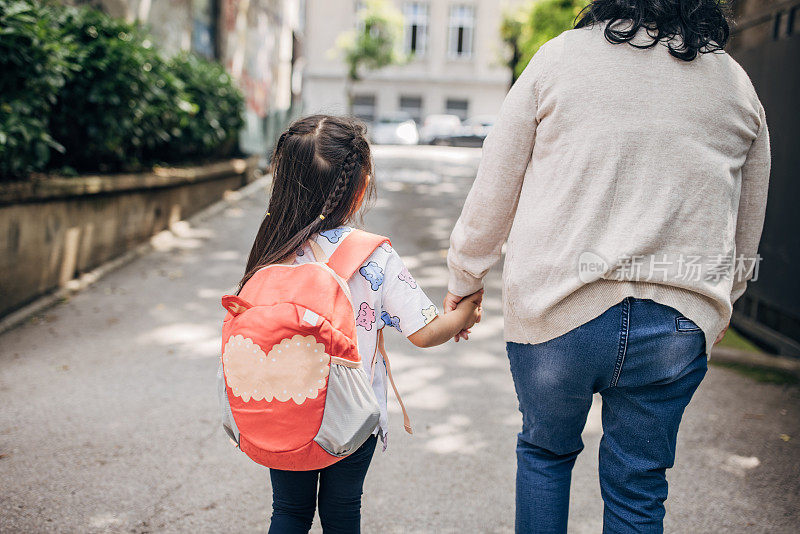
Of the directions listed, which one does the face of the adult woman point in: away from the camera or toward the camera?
away from the camera

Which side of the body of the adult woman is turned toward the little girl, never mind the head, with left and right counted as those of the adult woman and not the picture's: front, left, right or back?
left

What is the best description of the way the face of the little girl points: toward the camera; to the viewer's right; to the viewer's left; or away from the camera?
away from the camera

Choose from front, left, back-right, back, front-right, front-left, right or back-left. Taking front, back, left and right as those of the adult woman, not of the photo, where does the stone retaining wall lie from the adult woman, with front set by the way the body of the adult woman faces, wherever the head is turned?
front-left

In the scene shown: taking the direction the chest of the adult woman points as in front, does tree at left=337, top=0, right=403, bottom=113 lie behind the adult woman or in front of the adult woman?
in front

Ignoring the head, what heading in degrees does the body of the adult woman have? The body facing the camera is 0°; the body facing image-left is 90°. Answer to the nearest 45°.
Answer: approximately 180°

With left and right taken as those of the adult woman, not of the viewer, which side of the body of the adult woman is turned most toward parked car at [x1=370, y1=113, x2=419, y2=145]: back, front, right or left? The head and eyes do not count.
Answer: front

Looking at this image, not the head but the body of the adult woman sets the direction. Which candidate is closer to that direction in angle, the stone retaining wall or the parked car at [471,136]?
the parked car

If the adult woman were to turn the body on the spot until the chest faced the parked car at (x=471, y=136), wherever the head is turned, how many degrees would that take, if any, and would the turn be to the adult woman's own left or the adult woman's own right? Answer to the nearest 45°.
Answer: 0° — they already face it
